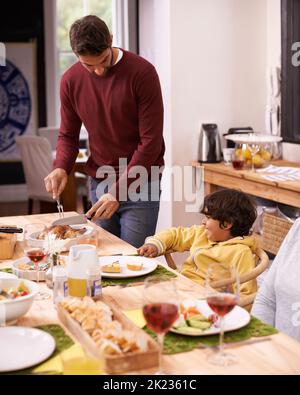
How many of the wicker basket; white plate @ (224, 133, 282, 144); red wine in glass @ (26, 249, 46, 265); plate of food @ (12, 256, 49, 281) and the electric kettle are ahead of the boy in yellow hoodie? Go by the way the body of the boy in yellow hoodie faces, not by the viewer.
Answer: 2

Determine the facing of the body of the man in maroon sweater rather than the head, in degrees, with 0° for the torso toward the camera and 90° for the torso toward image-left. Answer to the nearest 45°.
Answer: approximately 45°

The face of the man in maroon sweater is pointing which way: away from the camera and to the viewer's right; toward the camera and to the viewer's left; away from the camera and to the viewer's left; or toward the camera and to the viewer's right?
toward the camera and to the viewer's left

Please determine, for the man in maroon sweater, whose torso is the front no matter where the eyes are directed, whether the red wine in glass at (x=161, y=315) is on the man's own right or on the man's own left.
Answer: on the man's own left

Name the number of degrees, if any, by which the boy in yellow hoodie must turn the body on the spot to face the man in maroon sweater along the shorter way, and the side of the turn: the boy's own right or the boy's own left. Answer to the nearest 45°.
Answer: approximately 90° to the boy's own right

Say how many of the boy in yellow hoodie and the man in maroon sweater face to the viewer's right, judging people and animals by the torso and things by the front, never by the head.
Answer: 0

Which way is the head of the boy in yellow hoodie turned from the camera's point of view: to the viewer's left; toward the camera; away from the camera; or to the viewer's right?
to the viewer's left

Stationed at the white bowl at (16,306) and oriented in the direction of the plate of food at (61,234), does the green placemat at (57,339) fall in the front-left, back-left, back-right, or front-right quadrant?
back-right

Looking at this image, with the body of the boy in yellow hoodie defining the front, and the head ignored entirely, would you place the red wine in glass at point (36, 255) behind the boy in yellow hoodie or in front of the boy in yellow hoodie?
in front

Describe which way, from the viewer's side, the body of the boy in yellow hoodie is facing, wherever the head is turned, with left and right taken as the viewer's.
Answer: facing the viewer and to the left of the viewer

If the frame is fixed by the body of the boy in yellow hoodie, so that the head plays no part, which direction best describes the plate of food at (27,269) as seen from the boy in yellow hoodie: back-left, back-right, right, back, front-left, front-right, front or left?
front

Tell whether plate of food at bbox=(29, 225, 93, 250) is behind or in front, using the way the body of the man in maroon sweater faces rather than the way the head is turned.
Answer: in front
